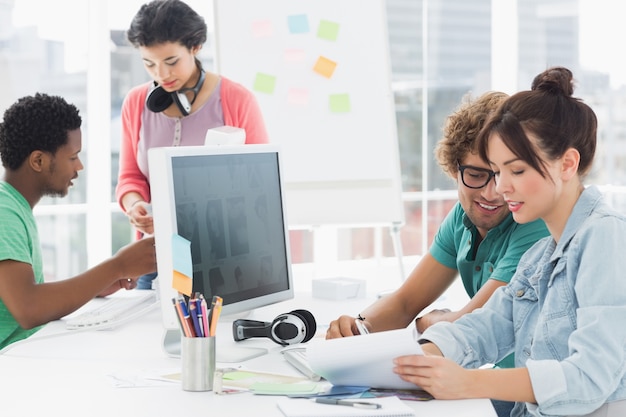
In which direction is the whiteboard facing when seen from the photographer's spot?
facing the viewer

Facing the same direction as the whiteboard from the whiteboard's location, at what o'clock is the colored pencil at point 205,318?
The colored pencil is roughly at 12 o'clock from the whiteboard.

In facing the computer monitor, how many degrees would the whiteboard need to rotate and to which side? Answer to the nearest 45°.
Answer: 0° — it already faces it

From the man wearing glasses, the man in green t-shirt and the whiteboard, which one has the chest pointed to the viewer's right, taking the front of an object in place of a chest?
the man in green t-shirt

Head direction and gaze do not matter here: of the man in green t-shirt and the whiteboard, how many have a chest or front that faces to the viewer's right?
1

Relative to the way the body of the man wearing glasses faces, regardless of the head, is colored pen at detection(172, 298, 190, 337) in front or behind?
in front

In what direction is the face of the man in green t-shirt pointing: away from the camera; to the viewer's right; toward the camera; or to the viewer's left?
to the viewer's right

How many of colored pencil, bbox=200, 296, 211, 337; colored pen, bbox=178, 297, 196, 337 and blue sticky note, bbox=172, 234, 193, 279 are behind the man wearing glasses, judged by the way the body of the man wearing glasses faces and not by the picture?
0

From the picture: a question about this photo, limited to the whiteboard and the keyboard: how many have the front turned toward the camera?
1

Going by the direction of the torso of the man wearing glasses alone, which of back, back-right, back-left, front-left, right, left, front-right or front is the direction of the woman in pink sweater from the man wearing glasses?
right

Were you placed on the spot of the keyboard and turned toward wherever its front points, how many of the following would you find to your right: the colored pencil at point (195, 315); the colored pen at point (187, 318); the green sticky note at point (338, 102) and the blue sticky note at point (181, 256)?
1

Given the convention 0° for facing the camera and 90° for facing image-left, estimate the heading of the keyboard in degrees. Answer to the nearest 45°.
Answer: approximately 135°

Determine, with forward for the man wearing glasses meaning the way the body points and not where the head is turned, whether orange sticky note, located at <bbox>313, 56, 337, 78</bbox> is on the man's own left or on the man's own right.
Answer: on the man's own right

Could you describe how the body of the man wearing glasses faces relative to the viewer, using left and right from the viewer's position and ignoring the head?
facing the viewer and to the left of the viewer

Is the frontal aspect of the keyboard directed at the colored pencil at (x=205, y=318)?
no

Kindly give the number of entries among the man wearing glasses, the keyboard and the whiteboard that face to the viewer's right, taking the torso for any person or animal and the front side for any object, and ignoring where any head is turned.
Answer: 0

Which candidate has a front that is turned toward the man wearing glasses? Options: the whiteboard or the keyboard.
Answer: the whiteboard

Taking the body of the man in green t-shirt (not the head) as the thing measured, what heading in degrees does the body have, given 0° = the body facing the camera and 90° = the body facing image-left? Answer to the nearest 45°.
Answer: approximately 270°
